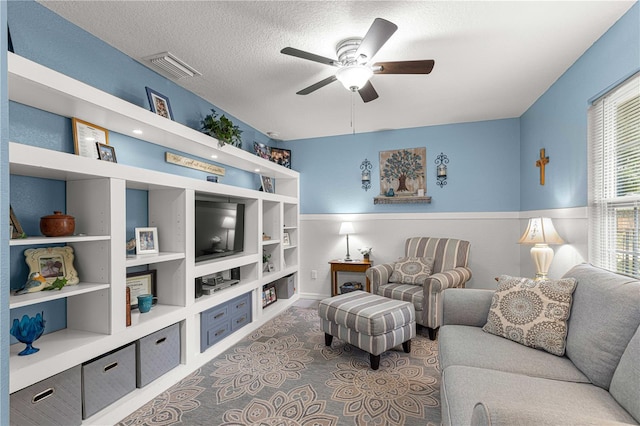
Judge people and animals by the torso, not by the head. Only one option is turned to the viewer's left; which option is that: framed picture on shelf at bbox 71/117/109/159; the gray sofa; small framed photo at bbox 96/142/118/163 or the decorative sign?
the gray sofa

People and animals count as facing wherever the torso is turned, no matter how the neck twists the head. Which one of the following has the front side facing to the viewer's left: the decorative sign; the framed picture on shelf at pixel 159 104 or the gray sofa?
the gray sofa

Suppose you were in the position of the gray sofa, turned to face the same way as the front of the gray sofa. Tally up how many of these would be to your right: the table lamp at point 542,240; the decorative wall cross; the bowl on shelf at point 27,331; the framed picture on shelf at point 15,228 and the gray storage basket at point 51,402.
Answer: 2

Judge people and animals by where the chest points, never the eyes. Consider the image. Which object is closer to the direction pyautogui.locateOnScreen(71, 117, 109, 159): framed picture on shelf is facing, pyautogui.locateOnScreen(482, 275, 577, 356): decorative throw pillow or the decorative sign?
the decorative throw pillow

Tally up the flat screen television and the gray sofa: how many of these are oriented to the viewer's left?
1

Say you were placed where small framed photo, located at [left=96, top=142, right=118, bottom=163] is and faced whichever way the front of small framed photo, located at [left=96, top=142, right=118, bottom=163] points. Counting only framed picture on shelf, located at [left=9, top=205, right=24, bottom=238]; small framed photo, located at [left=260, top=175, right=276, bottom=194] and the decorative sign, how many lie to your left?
2

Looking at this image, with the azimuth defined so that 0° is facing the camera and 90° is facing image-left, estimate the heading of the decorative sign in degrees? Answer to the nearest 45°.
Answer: approximately 315°

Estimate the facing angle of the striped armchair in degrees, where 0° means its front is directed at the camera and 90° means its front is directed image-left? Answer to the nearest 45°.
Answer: approximately 45°

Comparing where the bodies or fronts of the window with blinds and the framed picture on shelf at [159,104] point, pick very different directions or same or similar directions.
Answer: very different directions

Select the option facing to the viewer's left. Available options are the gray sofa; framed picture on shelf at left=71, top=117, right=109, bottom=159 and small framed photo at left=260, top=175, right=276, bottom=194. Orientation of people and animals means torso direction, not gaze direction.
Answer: the gray sofa

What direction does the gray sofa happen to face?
to the viewer's left
